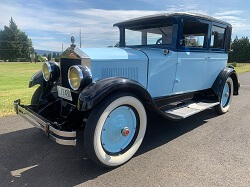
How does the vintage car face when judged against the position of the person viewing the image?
facing the viewer and to the left of the viewer
